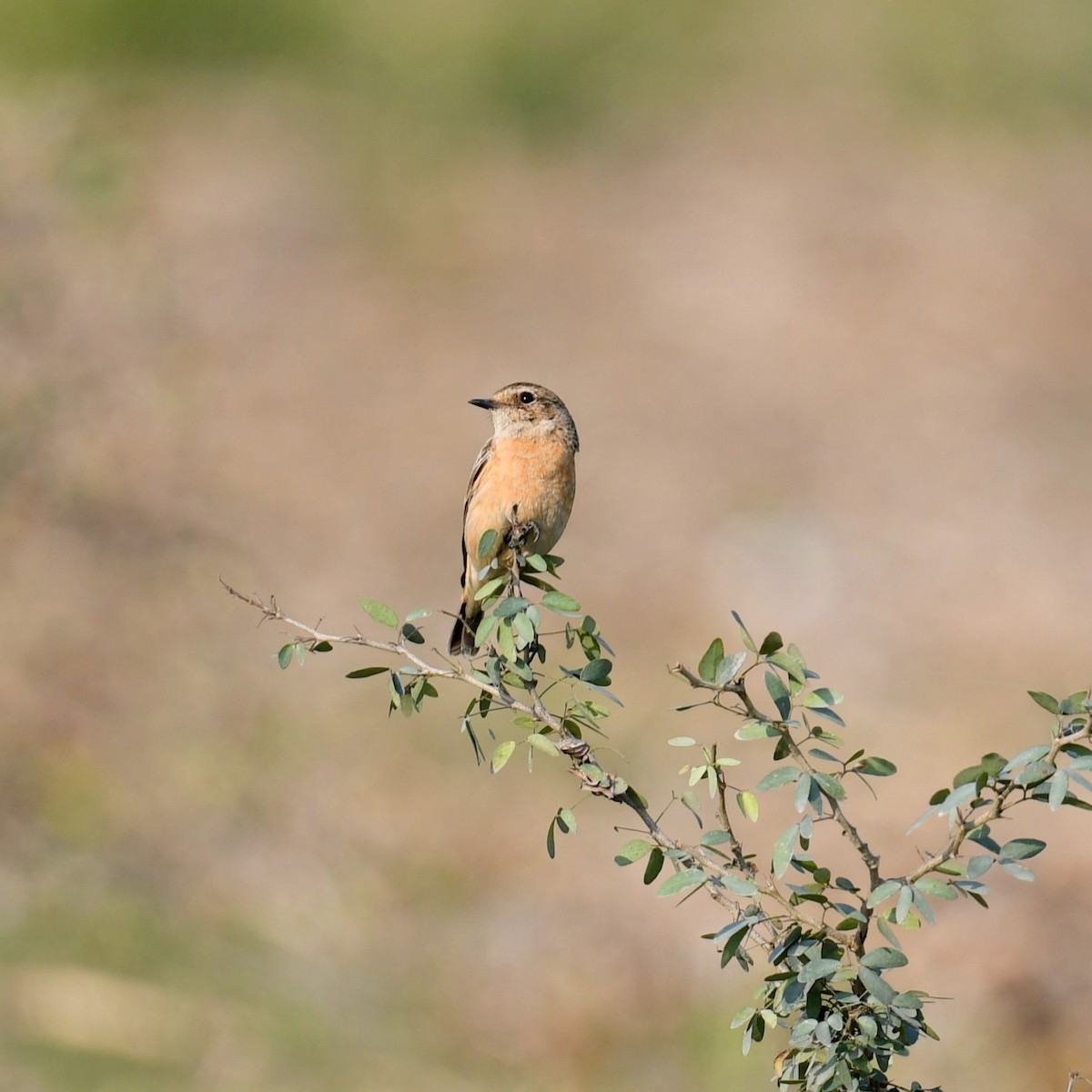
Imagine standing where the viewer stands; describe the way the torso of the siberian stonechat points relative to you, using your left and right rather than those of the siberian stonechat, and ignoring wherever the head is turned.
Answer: facing the viewer and to the right of the viewer
